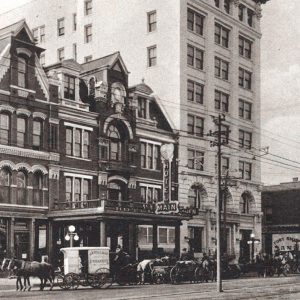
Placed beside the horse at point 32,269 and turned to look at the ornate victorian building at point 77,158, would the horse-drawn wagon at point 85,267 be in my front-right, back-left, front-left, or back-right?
front-right

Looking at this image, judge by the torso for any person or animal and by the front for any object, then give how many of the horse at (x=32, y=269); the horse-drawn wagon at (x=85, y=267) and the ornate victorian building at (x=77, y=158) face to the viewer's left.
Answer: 2

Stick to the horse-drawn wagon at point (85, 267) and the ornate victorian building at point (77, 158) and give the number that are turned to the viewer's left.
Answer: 1

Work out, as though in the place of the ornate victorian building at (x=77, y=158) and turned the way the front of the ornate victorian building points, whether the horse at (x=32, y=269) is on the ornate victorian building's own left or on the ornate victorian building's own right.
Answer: on the ornate victorian building's own right

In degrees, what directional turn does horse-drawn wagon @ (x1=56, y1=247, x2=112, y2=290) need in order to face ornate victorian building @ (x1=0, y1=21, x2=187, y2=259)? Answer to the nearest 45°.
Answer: approximately 90° to its right

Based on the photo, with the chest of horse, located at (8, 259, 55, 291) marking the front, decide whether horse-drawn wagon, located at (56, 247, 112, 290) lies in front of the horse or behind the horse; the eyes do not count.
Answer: behind

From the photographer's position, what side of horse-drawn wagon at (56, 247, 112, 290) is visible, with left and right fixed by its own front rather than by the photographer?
left

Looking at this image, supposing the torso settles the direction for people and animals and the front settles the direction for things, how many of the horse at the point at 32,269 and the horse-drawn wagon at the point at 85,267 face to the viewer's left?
2

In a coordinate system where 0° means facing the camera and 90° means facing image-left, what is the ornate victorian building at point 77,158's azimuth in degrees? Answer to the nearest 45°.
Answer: approximately 315°

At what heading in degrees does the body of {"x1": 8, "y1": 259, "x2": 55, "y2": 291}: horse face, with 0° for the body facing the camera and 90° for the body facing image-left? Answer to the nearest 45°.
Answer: approximately 90°

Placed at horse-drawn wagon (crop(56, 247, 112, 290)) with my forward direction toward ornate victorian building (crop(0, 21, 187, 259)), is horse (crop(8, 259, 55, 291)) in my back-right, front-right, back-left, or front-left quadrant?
back-left

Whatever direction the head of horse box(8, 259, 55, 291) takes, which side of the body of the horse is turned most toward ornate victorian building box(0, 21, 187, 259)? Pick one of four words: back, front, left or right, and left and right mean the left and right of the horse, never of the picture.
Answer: right

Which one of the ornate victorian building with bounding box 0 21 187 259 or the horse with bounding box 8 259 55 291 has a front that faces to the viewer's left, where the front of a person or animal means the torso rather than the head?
the horse

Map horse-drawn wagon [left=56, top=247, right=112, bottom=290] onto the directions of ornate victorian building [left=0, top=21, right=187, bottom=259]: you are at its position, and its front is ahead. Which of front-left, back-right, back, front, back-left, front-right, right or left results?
front-right
